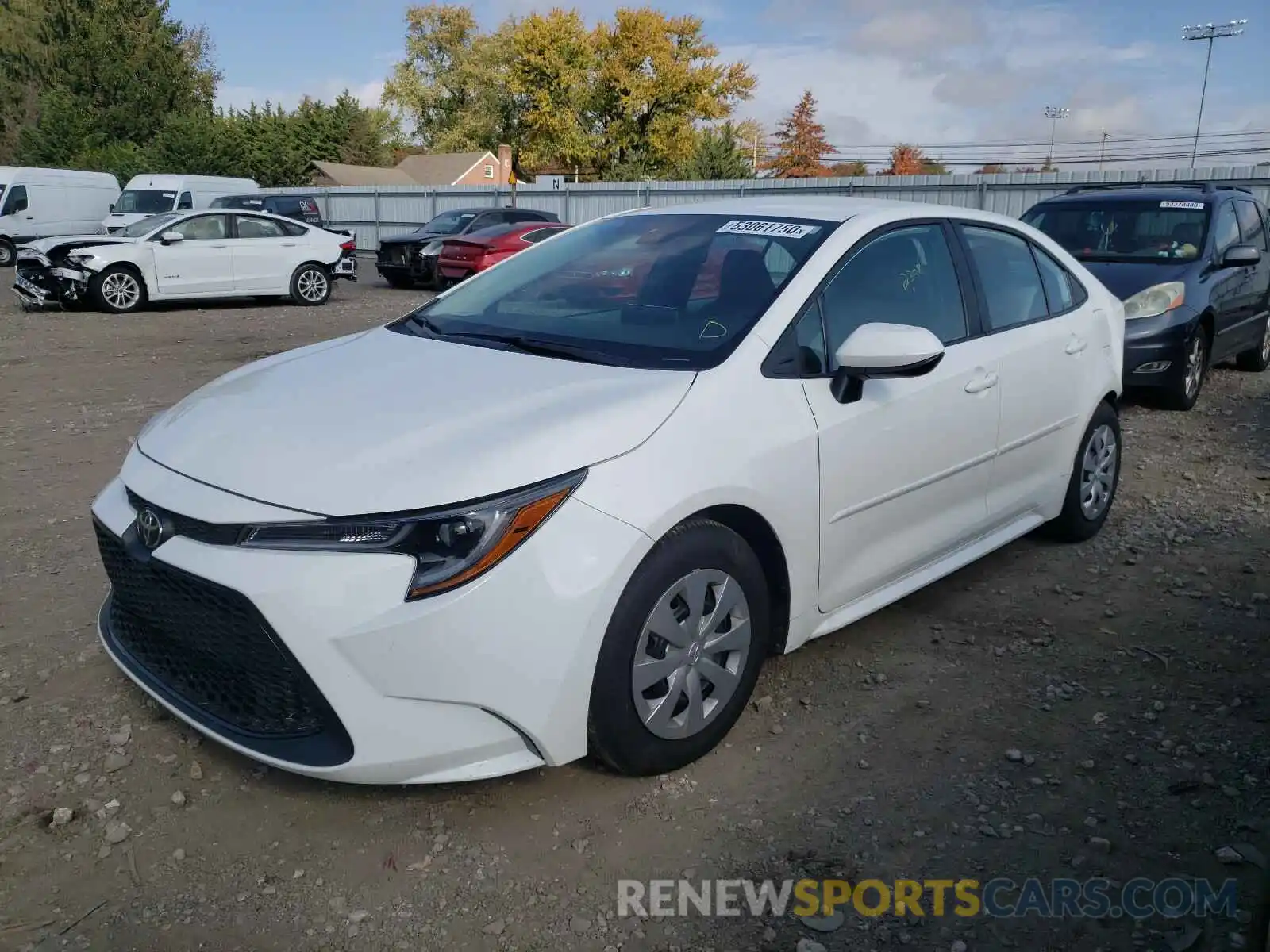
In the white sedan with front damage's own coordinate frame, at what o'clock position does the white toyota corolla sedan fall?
The white toyota corolla sedan is roughly at 9 o'clock from the white sedan with front damage.

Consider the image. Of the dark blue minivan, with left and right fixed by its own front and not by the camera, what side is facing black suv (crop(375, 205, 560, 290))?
right

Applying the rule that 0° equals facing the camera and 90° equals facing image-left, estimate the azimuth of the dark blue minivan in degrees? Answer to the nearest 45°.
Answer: approximately 45°

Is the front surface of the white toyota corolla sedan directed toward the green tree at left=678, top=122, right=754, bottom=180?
no

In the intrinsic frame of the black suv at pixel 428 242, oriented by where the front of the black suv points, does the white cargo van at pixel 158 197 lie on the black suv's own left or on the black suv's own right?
on the black suv's own right

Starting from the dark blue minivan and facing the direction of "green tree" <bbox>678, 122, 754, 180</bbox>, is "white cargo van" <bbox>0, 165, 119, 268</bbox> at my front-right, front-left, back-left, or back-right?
front-left

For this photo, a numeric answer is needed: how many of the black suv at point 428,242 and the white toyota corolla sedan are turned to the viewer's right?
0

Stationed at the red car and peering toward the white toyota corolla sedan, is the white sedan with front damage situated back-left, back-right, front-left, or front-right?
front-right

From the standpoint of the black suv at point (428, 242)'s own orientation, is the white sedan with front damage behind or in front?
in front

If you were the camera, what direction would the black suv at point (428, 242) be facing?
facing the viewer and to the left of the viewer

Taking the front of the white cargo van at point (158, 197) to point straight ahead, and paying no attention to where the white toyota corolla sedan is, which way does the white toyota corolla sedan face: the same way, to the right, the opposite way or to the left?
the same way

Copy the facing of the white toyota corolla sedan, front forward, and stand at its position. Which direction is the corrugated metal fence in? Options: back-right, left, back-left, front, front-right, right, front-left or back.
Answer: back-right

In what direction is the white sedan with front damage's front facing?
to the viewer's left

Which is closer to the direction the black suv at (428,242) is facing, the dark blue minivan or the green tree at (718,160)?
the dark blue minivan

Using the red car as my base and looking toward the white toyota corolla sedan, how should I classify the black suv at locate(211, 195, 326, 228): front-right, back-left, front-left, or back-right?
back-right

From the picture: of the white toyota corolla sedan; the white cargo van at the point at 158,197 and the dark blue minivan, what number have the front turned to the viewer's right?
0

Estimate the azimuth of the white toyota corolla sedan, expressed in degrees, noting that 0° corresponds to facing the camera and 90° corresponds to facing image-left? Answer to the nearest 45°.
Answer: approximately 45°

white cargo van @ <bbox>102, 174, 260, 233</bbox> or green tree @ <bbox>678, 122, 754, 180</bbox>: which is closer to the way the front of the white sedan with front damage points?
the white cargo van

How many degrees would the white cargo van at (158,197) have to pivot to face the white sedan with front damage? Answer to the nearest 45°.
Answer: approximately 45° to its left

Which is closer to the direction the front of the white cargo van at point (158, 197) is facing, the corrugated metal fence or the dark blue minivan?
the dark blue minivan
